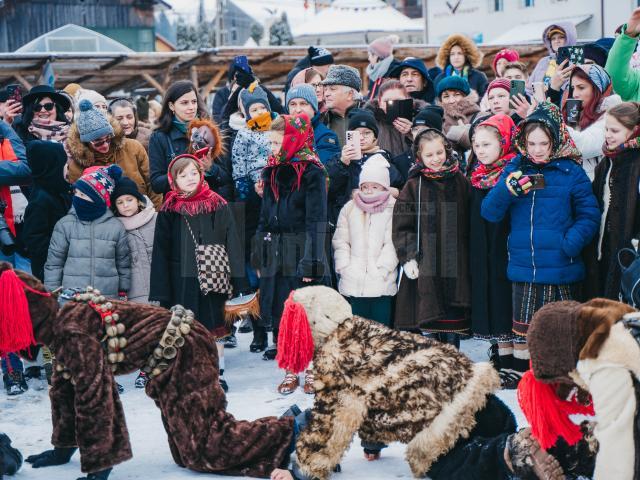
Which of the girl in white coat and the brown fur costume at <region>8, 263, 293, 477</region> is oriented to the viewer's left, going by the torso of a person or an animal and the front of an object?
the brown fur costume

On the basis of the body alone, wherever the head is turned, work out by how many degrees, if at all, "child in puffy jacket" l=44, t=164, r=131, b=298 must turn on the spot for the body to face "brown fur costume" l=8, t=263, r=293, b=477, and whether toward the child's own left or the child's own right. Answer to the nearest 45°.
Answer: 0° — they already face it

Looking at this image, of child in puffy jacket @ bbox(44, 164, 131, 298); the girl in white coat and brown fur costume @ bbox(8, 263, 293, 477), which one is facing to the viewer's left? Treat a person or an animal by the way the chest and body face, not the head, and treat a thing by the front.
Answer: the brown fur costume

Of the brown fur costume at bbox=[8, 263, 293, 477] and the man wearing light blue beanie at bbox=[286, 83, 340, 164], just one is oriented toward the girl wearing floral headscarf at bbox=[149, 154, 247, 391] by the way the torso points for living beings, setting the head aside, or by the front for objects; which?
the man wearing light blue beanie

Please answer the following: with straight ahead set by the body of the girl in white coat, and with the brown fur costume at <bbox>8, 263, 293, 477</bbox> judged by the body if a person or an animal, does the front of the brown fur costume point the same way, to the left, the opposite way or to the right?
to the right

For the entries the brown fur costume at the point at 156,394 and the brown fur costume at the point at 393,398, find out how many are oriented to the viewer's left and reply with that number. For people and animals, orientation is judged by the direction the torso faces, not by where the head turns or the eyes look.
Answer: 2

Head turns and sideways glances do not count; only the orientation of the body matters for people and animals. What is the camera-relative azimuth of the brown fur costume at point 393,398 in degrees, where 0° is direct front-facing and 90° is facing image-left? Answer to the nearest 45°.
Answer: approximately 90°

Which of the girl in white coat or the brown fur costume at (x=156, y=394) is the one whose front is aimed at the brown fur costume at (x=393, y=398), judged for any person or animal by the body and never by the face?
the girl in white coat

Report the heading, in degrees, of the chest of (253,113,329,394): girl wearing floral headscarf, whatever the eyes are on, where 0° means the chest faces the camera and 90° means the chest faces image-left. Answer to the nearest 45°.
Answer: approximately 45°

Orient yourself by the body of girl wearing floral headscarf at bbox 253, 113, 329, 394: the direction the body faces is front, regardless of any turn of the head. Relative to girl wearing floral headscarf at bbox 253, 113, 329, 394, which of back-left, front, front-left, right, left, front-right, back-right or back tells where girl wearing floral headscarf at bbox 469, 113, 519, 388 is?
back-left

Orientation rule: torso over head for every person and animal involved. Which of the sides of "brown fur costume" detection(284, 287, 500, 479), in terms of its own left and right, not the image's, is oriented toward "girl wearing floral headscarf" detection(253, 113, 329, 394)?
right

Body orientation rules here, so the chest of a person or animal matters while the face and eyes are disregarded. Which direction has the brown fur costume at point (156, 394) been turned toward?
to the viewer's left

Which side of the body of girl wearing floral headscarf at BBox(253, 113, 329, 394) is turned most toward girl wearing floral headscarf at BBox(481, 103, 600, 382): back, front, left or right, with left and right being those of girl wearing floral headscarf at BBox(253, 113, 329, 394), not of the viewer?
left

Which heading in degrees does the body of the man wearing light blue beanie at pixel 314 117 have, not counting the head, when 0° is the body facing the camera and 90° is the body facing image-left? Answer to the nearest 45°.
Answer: approximately 45°

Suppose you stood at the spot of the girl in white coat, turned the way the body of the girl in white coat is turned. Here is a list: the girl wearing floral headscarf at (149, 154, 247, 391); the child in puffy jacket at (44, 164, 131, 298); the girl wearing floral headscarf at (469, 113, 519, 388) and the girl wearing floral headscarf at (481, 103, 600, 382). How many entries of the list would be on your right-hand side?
2
